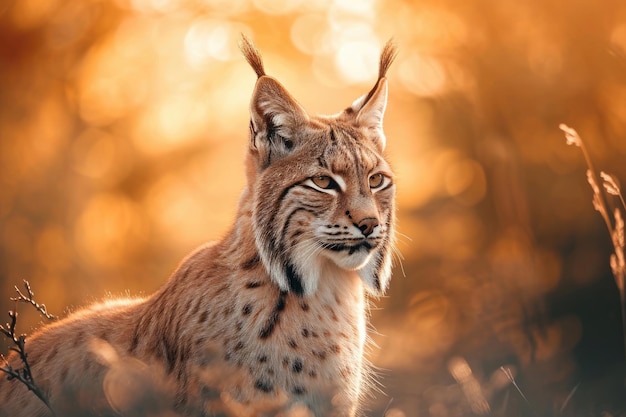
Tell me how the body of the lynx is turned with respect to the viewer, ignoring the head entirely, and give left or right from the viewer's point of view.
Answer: facing the viewer and to the right of the viewer
